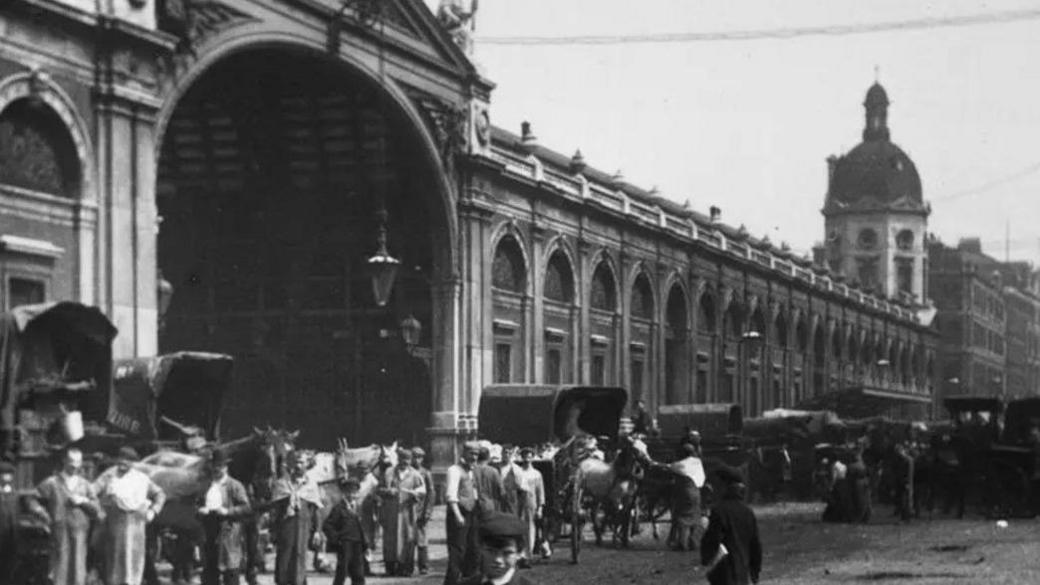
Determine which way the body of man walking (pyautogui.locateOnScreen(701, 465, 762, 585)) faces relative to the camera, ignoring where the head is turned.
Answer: away from the camera

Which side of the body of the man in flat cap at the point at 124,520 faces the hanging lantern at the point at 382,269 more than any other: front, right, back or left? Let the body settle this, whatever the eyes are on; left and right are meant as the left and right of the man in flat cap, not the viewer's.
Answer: back

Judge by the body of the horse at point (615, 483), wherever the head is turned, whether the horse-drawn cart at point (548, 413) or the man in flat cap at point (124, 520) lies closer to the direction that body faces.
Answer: the man in flat cap

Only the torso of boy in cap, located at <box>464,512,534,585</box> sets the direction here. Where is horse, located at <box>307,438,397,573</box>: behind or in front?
behind

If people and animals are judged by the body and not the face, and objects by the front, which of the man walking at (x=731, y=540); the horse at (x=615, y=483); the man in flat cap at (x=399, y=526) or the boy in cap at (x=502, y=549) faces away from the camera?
the man walking

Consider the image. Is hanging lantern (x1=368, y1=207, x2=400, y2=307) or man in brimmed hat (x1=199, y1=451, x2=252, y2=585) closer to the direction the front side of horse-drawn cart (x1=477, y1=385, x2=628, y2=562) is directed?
the man in brimmed hat

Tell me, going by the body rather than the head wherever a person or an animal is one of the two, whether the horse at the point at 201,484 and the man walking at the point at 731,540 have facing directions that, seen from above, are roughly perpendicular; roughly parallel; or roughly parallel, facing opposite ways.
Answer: roughly perpendicular

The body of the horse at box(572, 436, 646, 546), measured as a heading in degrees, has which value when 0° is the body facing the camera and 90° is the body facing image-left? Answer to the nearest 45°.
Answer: approximately 315°

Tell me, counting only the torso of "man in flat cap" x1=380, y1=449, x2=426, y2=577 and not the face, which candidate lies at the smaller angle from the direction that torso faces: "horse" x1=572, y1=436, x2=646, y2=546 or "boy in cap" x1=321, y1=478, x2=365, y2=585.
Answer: the boy in cap

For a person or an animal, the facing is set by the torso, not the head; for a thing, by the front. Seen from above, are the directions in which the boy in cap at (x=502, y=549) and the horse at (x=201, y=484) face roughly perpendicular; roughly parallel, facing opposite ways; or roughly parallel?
roughly perpendicular

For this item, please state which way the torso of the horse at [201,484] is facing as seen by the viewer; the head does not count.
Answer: to the viewer's right

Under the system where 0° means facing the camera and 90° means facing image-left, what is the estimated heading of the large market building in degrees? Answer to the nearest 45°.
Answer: approximately 315°
